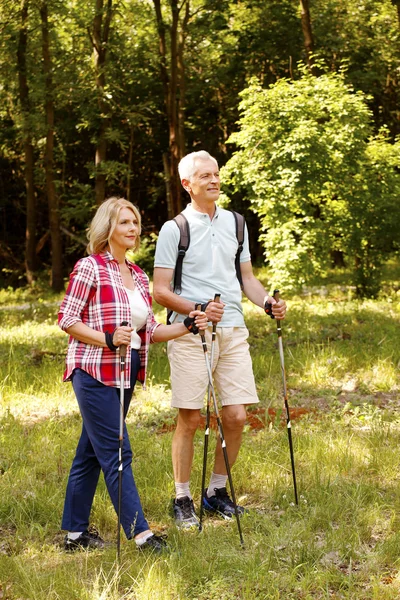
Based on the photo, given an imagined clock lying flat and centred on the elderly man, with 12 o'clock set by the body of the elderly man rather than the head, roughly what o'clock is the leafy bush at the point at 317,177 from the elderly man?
The leafy bush is roughly at 8 o'clock from the elderly man.

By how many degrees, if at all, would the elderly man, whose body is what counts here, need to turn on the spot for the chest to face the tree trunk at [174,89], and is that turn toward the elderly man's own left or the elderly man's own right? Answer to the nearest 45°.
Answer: approximately 135° to the elderly man's own left

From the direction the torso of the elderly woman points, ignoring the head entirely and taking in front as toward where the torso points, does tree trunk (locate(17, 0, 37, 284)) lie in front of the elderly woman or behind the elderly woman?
behind

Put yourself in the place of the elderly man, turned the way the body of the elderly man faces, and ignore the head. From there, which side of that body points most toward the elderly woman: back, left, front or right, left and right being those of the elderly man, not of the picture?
right

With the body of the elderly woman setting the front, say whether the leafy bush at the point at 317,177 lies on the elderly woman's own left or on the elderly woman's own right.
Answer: on the elderly woman's own left

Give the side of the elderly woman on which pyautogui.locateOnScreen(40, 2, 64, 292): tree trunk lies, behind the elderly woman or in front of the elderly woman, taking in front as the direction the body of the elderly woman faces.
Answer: behind

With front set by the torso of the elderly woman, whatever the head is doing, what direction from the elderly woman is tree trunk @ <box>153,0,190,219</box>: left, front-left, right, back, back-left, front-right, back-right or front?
back-left

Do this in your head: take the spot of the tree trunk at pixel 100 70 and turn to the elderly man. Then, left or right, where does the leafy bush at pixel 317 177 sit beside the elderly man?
left

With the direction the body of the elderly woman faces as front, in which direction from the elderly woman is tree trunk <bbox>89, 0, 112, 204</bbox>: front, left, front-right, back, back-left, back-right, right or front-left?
back-left

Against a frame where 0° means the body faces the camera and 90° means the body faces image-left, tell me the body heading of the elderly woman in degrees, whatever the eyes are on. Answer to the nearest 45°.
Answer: approximately 315°
